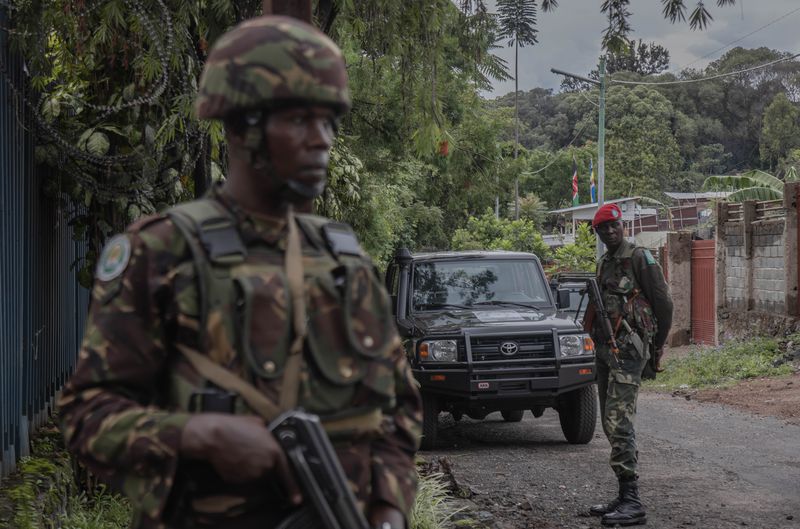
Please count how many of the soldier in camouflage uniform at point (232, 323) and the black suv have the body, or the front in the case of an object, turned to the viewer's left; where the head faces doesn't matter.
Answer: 0

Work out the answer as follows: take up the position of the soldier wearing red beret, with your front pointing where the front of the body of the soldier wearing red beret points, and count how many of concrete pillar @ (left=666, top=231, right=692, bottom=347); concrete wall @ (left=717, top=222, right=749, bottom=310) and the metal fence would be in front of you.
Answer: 1

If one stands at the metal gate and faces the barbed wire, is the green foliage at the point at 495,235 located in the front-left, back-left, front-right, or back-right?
back-right

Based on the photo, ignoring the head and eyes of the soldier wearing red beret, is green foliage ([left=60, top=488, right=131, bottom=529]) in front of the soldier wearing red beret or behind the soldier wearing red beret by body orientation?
in front

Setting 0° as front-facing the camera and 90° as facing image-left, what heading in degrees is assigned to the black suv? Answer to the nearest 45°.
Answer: approximately 0°

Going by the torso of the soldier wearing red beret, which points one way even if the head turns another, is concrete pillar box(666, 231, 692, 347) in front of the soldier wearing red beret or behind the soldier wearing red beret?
behind

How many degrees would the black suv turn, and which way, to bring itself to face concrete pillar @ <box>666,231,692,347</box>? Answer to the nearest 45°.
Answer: approximately 180°

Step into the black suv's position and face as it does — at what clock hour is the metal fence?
The metal fence is roughly at 1 o'clock from the black suv.

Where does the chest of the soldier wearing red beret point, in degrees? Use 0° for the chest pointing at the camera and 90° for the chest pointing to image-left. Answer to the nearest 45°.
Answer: approximately 45°
